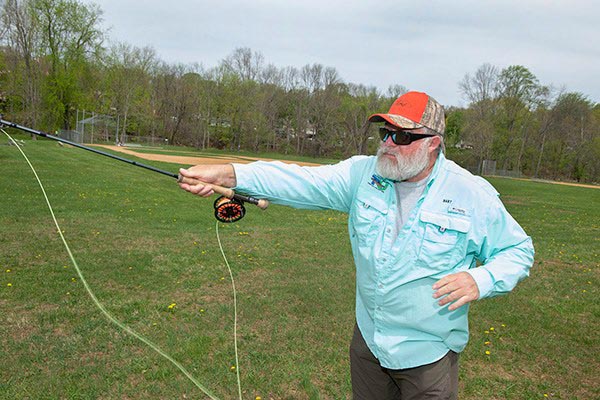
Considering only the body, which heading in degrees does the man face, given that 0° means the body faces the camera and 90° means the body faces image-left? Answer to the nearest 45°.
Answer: approximately 45°
